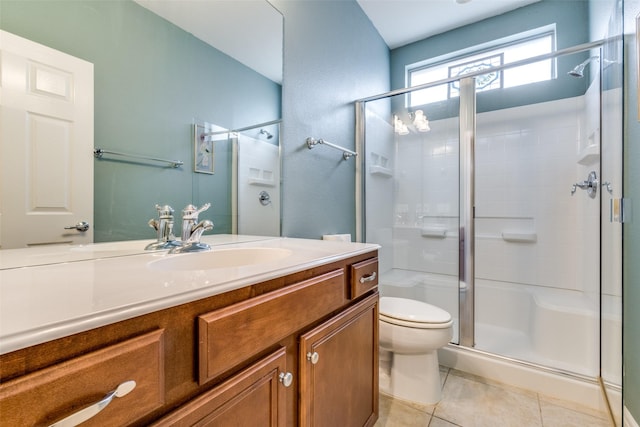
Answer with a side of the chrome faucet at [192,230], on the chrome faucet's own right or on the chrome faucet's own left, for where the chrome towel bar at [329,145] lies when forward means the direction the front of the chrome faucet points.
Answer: on the chrome faucet's own left

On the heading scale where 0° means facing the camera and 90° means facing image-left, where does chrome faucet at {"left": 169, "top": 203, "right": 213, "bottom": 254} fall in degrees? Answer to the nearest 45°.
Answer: approximately 315°

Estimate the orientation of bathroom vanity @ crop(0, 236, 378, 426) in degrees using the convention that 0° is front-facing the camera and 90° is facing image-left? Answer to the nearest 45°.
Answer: approximately 315°

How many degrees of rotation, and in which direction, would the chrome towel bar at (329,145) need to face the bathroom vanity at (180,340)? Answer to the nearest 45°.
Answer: approximately 45° to its right

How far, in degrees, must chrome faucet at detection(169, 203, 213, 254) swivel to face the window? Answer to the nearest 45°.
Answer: approximately 45° to its left

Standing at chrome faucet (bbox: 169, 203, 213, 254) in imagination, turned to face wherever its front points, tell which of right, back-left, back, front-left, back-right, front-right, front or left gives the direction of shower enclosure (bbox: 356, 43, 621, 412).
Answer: front-left

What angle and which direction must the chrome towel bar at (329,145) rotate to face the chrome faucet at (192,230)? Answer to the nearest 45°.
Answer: approximately 90° to its right

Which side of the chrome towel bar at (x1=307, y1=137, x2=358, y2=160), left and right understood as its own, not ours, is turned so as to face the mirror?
right
